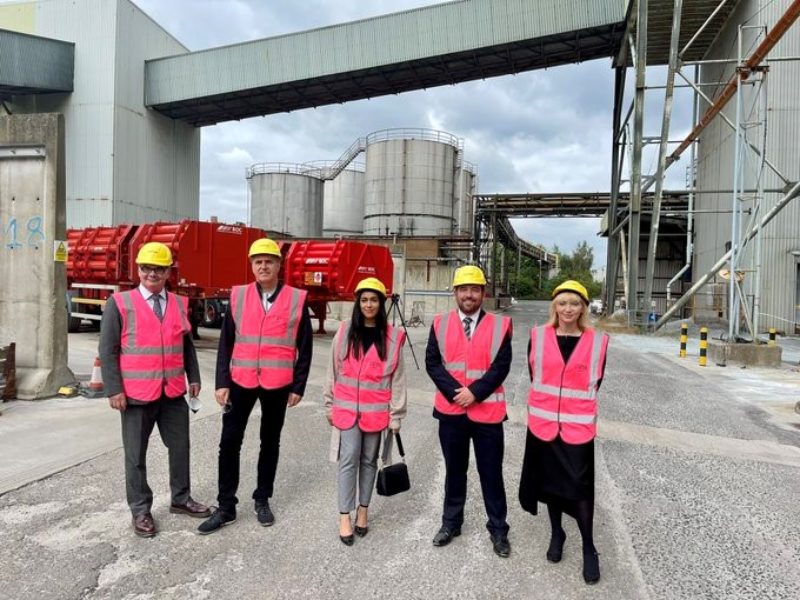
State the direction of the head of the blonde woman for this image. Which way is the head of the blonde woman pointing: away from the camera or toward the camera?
toward the camera

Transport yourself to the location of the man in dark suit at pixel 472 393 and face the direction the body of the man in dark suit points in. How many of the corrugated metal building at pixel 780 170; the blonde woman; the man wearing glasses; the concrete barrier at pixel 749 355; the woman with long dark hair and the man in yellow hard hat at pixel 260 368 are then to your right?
3

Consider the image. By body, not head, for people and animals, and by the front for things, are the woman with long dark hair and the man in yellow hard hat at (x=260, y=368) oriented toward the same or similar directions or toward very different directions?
same or similar directions

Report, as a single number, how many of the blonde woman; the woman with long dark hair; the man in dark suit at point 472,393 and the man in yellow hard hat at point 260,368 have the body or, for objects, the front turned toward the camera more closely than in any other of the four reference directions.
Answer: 4

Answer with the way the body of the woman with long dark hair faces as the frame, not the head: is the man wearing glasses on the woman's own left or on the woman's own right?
on the woman's own right

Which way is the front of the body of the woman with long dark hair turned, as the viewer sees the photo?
toward the camera

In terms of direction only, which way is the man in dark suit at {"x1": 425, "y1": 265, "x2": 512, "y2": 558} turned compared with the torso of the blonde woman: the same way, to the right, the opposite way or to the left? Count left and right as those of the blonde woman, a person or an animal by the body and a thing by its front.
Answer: the same way

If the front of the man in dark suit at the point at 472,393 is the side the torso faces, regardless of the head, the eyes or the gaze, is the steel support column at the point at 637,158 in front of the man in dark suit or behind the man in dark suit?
behind

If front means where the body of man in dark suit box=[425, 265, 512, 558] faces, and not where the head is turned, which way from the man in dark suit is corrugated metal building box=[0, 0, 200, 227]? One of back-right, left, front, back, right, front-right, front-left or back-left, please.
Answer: back-right

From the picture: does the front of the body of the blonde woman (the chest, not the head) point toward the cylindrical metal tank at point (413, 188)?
no

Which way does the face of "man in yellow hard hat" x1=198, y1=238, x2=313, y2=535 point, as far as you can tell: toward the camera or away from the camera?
toward the camera

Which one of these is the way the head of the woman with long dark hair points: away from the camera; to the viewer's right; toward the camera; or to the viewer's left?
toward the camera

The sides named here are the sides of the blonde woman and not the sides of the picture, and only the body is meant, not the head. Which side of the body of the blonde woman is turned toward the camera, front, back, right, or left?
front

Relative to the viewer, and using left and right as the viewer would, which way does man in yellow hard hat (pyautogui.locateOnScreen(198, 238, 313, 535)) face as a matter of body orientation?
facing the viewer
